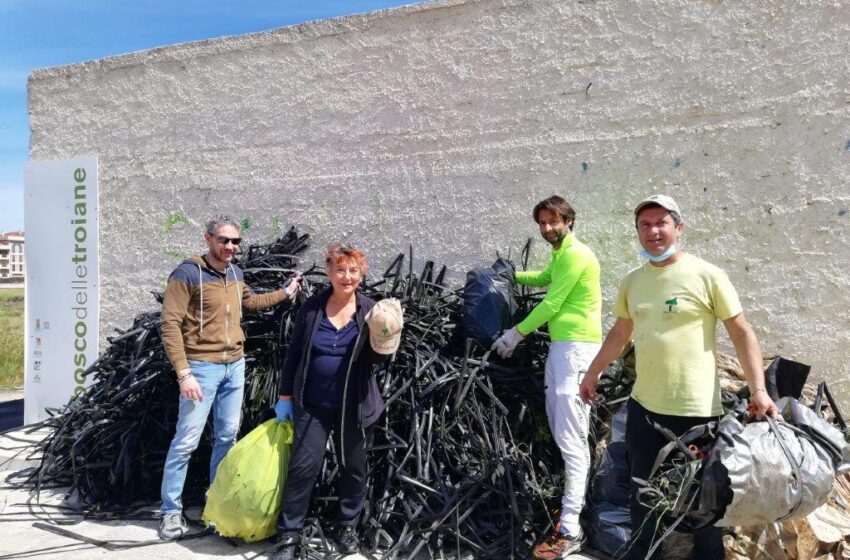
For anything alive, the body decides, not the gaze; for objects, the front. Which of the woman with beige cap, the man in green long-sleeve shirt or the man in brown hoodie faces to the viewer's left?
the man in green long-sleeve shirt

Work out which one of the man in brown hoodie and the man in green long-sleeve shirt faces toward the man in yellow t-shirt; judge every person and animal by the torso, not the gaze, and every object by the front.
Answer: the man in brown hoodie

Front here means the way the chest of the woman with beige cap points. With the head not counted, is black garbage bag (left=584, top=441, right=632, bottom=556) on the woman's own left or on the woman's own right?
on the woman's own left

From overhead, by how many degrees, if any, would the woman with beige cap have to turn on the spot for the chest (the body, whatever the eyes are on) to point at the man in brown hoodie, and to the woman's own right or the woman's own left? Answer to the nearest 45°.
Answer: approximately 135° to the woman's own right

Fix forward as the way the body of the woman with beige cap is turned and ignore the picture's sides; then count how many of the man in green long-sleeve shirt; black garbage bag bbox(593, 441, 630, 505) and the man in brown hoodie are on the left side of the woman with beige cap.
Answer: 2

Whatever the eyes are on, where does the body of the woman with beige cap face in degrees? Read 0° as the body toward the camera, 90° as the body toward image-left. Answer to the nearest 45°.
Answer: approximately 0°

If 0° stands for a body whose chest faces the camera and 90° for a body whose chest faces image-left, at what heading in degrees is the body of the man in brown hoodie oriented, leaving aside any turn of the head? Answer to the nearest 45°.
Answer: approximately 315°

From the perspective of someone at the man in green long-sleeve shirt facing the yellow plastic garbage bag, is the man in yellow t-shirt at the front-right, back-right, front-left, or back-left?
back-left

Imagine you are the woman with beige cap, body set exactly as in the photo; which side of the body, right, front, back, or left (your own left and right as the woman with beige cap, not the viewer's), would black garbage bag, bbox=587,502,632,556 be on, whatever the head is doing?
left
